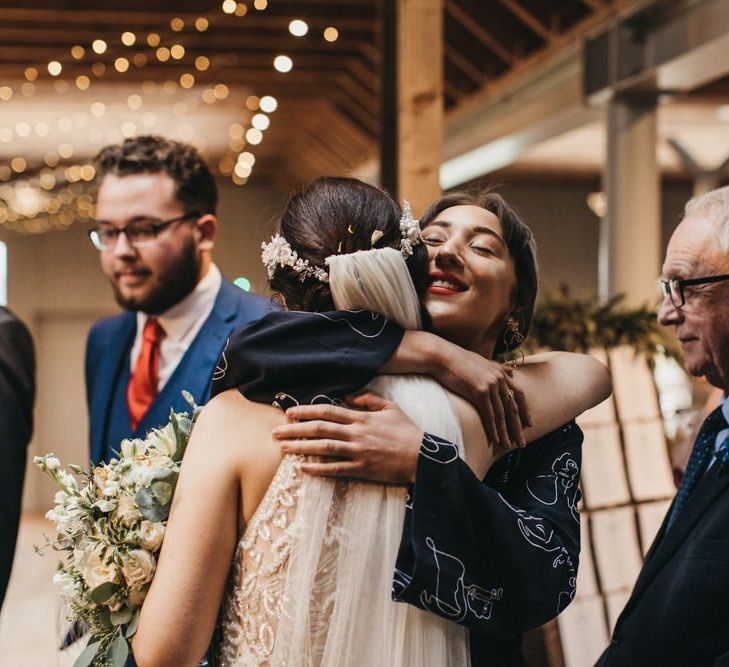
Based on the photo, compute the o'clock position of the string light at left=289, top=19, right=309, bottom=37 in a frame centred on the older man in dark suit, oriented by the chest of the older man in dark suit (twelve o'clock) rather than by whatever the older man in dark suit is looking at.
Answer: The string light is roughly at 2 o'clock from the older man in dark suit.

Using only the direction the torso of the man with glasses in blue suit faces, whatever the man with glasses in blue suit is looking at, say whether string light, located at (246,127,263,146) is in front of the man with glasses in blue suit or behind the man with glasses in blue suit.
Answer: behind

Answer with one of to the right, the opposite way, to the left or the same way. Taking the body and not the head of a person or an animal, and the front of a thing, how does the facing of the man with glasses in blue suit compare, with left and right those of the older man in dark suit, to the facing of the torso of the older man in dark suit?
to the left

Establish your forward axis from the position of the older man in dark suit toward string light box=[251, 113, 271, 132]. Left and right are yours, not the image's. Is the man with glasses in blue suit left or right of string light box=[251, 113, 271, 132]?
left

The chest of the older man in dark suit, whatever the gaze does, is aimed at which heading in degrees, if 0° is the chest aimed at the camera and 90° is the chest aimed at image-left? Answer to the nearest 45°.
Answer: approximately 90°

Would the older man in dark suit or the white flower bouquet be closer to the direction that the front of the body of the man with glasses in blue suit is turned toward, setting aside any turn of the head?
the white flower bouquet

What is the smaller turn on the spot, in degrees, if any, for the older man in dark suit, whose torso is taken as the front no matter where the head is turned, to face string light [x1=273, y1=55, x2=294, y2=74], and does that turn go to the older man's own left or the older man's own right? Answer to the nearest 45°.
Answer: approximately 45° to the older man's own right

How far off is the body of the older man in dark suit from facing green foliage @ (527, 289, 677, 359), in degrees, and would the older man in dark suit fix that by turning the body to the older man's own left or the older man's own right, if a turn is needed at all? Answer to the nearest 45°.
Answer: approximately 90° to the older man's own right
